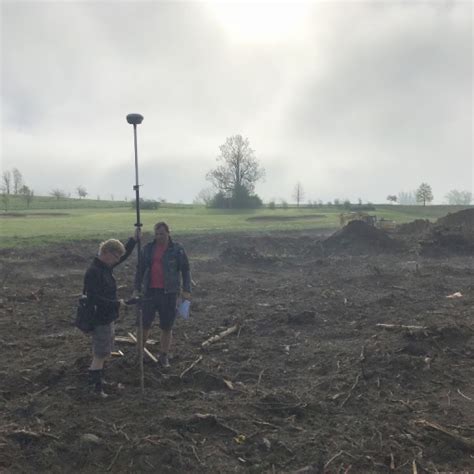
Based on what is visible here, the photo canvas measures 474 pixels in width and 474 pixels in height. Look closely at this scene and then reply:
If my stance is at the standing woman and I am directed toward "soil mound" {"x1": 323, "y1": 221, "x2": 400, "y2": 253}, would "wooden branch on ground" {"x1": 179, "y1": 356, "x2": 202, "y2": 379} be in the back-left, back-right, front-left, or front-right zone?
front-right

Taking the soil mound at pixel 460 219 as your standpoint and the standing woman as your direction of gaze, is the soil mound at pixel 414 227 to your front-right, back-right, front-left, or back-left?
front-right

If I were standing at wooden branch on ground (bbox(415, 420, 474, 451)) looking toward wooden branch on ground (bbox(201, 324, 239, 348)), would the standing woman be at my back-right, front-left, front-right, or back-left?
front-left

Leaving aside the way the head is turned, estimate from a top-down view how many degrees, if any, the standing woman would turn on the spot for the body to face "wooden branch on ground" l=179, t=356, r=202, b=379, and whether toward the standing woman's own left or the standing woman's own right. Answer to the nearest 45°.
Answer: approximately 45° to the standing woman's own left

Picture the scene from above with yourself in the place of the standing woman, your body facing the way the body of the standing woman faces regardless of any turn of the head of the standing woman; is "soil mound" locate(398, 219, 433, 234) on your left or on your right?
on your left

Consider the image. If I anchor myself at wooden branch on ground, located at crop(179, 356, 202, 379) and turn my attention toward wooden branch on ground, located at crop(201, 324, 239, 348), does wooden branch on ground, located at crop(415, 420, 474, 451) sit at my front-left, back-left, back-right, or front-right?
back-right

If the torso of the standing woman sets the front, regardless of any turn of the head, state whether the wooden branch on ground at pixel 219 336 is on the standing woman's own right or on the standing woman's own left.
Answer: on the standing woman's own left
